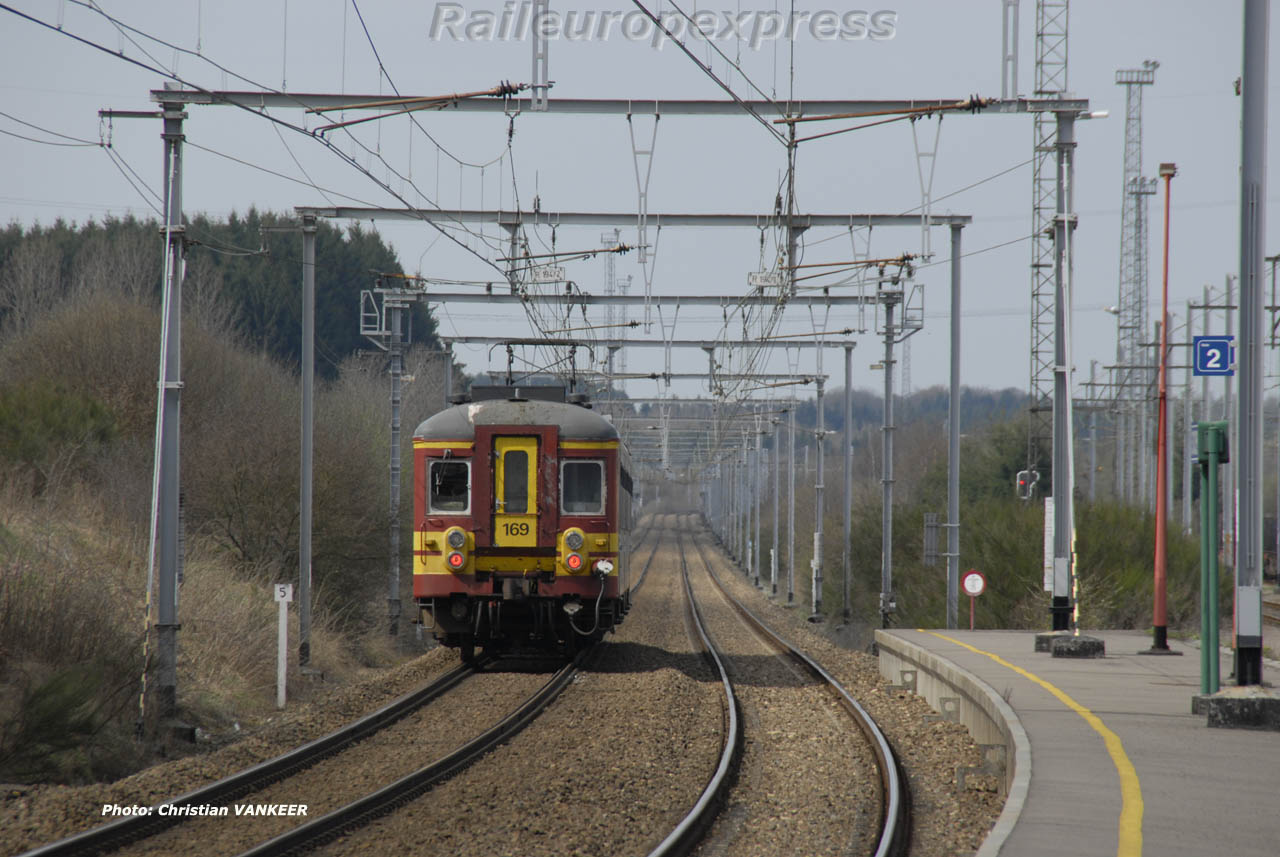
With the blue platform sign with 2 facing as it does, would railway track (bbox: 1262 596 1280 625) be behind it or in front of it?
behind

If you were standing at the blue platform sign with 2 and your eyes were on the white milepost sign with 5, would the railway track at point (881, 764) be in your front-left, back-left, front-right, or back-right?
front-left

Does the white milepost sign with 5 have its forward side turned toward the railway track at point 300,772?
yes

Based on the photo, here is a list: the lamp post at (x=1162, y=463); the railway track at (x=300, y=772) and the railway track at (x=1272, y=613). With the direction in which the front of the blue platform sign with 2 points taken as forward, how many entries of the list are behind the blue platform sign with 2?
2

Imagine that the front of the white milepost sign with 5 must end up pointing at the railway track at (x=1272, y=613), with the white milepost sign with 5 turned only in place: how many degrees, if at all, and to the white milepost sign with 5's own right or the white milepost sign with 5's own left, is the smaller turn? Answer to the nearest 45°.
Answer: approximately 135° to the white milepost sign with 5's own left

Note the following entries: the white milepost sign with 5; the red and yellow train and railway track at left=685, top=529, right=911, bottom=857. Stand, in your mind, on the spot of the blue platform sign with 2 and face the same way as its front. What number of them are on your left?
0

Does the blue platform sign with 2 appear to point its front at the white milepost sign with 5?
no

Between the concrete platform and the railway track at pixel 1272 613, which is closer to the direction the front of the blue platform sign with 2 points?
the concrete platform

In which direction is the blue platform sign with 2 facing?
toward the camera

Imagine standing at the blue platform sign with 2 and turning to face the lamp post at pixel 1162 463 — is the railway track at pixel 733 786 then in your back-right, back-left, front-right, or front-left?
back-left

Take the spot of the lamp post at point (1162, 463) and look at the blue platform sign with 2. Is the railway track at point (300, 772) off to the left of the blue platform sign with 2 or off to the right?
right

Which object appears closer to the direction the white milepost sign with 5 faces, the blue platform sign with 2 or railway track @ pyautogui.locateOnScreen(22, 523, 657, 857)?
the railway track

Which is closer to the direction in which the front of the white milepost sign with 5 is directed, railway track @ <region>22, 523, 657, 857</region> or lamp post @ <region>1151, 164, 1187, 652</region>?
the railway track

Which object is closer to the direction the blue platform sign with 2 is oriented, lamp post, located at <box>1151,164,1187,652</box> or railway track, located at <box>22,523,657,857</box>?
the railway track

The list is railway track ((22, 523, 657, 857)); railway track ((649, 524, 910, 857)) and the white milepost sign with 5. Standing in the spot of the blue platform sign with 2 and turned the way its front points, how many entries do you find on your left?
0

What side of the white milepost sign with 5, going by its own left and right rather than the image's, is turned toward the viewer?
front

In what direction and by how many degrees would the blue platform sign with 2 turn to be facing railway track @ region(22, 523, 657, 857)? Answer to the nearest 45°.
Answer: approximately 45° to its right

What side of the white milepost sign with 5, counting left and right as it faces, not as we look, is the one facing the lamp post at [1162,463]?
left

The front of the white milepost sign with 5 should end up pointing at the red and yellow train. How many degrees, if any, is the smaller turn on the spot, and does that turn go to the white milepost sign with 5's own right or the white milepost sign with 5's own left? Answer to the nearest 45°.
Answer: approximately 135° to the white milepost sign with 5's own left

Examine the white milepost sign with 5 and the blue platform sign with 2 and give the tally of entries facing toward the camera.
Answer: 2
